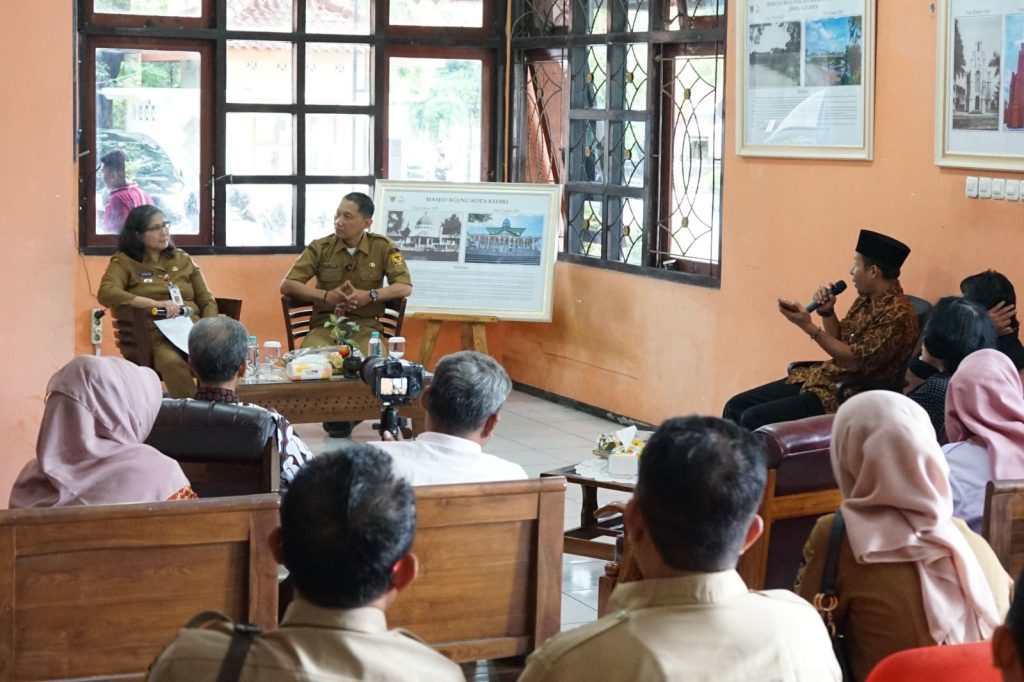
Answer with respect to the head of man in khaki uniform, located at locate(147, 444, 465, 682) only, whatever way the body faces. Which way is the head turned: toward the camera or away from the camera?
away from the camera

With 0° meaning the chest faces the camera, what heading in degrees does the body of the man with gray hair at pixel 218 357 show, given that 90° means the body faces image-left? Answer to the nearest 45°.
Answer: approximately 180°

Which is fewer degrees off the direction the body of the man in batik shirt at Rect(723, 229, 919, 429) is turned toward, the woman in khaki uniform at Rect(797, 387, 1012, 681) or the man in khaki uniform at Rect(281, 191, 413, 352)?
the man in khaki uniform

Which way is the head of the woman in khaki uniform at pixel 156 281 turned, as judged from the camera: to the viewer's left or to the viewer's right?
to the viewer's right

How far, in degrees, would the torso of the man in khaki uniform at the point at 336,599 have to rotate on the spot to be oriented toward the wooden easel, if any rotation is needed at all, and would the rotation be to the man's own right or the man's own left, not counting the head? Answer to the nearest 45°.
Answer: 0° — they already face it

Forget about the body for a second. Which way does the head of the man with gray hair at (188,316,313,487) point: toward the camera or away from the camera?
away from the camera

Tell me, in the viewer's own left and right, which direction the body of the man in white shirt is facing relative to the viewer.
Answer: facing away from the viewer

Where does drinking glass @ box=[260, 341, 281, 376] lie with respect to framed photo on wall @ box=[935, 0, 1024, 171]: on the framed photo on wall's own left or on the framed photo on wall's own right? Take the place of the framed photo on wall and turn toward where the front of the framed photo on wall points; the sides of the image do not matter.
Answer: on the framed photo on wall's own right

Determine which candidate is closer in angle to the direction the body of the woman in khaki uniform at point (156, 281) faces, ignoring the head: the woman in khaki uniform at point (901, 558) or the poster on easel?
the woman in khaki uniform

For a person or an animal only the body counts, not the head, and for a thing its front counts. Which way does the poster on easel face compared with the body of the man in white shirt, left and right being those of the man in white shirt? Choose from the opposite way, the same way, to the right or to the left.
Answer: the opposite way

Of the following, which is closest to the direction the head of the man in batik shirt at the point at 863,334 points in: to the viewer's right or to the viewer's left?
to the viewer's left

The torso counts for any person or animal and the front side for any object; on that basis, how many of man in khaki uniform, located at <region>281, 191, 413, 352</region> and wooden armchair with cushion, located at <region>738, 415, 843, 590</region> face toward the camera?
1

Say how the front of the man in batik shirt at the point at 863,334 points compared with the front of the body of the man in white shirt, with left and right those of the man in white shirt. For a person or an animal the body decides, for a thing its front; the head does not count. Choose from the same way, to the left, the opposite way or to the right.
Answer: to the left

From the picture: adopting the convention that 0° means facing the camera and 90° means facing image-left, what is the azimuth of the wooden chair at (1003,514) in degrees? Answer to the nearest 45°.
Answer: approximately 135°

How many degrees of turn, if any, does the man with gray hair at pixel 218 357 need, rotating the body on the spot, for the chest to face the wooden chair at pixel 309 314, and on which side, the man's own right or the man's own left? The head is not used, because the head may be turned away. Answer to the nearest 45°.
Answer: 0° — they already face it
